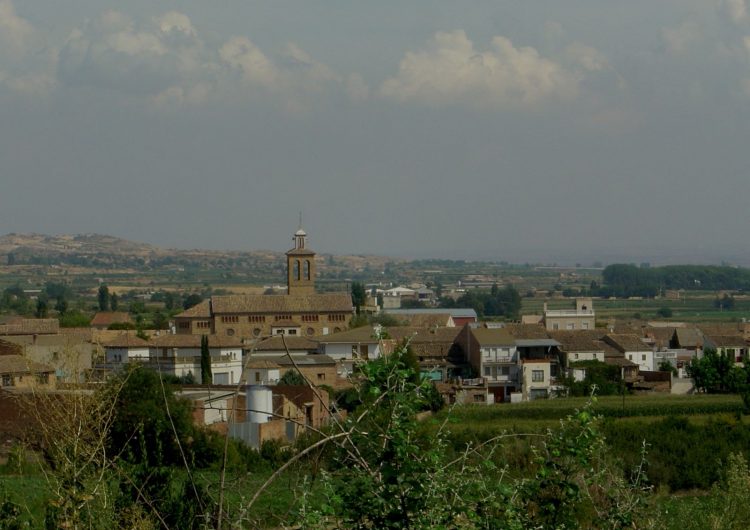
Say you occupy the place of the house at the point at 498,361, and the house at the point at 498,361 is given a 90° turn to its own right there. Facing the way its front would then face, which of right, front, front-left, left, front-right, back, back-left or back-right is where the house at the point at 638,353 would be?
back-right

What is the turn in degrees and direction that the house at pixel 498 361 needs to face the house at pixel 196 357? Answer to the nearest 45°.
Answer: approximately 90° to its right

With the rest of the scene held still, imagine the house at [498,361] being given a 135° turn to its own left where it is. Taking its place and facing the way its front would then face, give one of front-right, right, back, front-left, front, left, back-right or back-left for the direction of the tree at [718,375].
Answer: front-right

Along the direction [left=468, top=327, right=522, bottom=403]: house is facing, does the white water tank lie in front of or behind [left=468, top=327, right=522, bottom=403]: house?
in front

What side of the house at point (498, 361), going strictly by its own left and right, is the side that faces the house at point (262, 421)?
front

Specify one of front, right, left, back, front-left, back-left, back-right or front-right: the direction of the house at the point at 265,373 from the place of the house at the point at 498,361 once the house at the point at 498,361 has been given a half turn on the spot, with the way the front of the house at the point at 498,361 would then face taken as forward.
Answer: back-left

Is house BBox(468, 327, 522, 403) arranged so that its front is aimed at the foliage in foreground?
yes

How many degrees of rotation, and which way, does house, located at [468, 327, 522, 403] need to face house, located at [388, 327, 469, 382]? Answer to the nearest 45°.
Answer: approximately 135° to its right

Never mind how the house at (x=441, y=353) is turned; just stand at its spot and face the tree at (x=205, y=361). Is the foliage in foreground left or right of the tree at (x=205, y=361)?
left

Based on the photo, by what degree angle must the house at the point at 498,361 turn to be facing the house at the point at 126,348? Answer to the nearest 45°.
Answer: approximately 90° to its right

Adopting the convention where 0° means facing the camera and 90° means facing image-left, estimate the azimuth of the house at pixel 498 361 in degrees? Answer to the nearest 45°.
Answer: approximately 0°

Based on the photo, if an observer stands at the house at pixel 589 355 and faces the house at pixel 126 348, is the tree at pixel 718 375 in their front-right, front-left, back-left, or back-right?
back-left

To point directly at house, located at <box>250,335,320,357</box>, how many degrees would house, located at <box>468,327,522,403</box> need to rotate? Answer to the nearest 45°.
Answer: approximately 90° to its right
